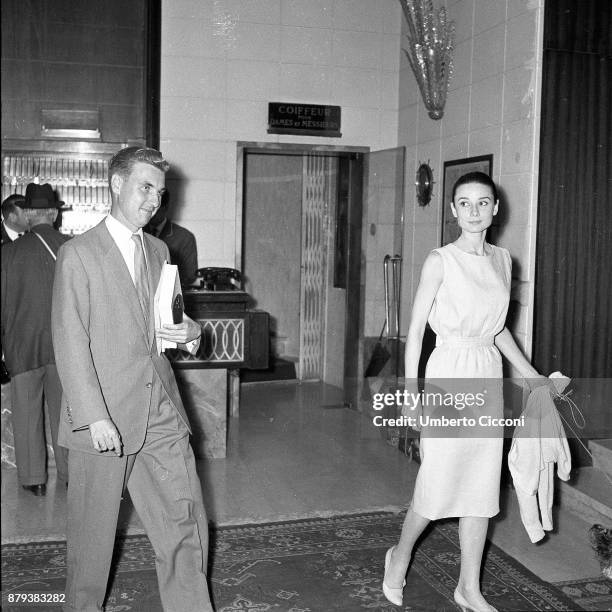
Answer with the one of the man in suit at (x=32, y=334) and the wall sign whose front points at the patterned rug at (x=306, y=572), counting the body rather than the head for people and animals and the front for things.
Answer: the wall sign

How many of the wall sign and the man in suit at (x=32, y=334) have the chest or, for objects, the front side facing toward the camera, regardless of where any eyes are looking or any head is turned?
1

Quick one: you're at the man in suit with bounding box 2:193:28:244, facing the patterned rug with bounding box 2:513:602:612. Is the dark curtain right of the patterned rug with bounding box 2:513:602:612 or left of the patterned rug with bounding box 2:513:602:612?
left

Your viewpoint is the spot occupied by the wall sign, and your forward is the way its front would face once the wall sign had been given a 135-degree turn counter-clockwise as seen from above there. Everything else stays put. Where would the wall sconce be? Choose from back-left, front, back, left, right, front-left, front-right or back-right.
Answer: right

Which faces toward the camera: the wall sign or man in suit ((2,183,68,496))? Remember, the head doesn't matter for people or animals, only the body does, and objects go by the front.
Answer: the wall sign

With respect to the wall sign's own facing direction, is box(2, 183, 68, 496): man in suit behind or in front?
in front

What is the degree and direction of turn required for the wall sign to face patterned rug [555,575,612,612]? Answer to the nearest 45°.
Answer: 0° — it already faces it

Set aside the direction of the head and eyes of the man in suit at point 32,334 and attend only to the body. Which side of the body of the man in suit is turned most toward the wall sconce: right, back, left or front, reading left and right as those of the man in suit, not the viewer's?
right

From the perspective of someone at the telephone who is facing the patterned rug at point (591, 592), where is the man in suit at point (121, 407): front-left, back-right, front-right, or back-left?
front-right

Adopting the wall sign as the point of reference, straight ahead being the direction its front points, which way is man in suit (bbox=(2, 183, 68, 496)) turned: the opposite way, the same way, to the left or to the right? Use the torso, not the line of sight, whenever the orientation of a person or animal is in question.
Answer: the opposite way

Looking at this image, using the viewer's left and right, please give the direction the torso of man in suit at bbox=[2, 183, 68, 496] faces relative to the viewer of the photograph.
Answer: facing away from the viewer

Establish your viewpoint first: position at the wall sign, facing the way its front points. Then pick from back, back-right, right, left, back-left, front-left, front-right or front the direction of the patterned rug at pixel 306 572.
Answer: front

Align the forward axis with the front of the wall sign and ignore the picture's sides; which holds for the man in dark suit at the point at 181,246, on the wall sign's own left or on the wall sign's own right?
on the wall sign's own right

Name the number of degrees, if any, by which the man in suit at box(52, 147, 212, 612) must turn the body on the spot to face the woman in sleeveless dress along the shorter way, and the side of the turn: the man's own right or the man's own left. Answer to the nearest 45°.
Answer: approximately 45° to the man's own left

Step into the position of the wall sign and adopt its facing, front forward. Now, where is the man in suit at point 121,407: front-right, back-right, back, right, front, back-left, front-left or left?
front

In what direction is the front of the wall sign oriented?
toward the camera

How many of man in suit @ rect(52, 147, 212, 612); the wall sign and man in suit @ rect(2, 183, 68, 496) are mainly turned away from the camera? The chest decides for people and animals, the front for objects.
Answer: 1

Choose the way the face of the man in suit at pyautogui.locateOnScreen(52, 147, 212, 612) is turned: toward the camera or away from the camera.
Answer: toward the camera

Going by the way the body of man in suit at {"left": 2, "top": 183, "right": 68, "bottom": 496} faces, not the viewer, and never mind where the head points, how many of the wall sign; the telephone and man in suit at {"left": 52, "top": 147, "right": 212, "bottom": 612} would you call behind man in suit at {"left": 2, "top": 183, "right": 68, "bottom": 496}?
1
